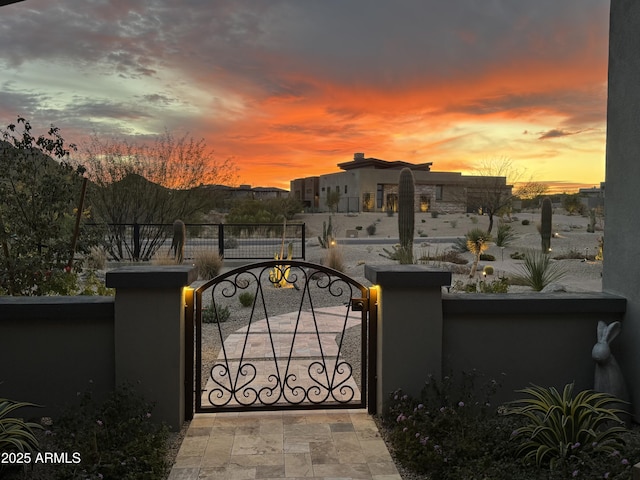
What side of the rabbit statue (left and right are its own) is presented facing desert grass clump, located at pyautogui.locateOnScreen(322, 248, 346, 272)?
right

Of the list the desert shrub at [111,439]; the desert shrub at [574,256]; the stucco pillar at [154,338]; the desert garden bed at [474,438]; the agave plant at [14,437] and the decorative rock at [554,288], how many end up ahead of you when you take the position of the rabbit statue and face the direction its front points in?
4

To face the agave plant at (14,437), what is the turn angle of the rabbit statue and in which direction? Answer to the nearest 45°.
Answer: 0° — it already faces it

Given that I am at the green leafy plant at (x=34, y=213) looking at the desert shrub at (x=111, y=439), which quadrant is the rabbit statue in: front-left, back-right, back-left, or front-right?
front-left

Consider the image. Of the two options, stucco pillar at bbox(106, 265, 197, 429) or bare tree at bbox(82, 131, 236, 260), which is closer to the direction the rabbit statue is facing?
the stucco pillar

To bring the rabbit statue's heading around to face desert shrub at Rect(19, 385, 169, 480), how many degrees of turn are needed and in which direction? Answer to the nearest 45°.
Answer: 0° — it already faces it

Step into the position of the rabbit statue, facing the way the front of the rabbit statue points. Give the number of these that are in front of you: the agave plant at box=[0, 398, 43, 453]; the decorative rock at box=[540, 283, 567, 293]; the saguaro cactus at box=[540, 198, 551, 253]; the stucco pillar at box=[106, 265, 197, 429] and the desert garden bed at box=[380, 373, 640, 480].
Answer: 3

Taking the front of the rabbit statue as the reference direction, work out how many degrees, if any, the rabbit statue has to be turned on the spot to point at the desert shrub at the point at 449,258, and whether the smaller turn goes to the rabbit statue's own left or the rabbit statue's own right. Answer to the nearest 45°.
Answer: approximately 135° to the rabbit statue's own right

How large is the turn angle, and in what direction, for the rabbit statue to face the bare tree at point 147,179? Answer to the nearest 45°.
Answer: approximately 90° to its right

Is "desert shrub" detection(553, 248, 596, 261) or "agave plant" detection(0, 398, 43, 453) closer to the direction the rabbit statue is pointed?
the agave plant

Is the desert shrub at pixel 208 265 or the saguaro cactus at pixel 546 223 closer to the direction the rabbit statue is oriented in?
the desert shrub

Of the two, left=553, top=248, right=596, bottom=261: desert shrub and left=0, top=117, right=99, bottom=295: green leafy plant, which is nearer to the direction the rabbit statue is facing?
the green leafy plant

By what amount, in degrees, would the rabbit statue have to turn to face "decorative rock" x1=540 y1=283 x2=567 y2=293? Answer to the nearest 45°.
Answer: approximately 135° to its right

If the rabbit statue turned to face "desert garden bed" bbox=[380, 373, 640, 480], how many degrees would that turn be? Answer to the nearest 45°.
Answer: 0° — it already faces it

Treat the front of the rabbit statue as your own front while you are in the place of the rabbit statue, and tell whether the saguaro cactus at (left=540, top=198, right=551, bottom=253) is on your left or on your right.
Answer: on your right

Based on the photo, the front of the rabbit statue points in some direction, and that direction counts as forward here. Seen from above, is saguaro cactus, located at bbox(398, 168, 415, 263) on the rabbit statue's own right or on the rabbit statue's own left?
on the rabbit statue's own right

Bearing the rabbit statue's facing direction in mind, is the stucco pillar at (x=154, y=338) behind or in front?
in front

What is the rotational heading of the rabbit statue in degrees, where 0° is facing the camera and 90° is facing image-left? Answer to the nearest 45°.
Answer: approximately 45°
